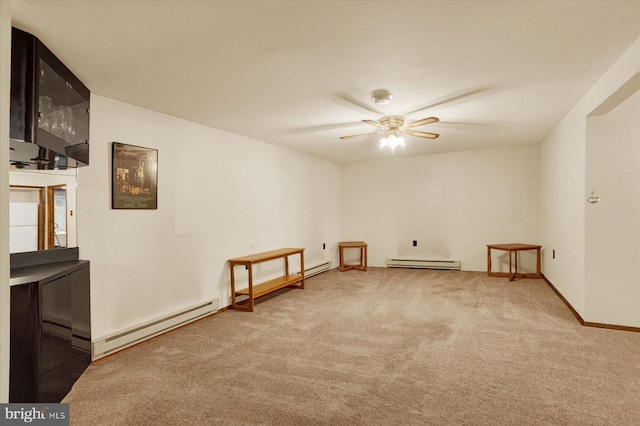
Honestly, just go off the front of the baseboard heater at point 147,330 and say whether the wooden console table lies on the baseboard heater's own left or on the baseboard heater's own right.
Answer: on the baseboard heater's own left

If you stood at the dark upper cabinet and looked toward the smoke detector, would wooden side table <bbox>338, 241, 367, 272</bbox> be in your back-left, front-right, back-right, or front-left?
front-left

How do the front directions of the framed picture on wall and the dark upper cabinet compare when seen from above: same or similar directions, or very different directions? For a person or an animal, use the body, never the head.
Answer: same or similar directions

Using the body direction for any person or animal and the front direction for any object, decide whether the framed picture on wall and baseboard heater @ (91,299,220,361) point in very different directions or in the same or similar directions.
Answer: same or similar directions

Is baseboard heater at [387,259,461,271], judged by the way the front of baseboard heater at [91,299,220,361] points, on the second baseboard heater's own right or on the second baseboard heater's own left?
on the second baseboard heater's own left

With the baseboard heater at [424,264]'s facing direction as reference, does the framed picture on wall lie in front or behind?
in front

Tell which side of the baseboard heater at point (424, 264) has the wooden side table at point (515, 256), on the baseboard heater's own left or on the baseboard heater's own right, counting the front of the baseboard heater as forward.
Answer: on the baseboard heater's own left

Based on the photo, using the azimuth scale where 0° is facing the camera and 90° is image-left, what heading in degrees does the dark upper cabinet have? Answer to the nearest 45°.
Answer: approximately 315°

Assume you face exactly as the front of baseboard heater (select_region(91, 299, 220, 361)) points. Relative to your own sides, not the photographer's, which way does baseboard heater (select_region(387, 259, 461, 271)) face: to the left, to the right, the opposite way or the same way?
to the right

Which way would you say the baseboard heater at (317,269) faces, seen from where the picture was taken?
facing the viewer and to the right of the viewer

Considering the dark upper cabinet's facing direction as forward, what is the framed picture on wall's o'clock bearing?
The framed picture on wall is roughly at 9 o'clock from the dark upper cabinet.

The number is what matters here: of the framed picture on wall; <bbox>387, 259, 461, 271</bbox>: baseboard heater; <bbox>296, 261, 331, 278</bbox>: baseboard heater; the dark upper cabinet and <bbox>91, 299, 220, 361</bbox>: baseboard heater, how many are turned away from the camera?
0

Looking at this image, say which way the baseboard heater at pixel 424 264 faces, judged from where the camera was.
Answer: facing the viewer

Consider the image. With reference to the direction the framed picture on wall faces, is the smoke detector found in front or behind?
in front

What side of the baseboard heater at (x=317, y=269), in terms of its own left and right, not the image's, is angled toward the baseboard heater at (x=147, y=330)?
right
